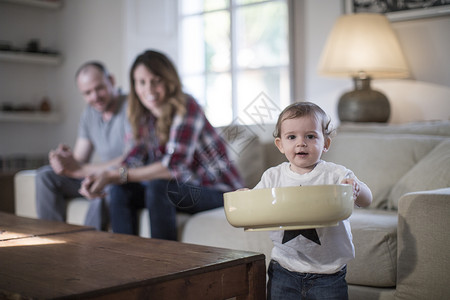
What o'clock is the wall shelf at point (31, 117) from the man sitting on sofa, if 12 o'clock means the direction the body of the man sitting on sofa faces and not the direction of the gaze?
The wall shelf is roughly at 4 o'clock from the man sitting on sofa.

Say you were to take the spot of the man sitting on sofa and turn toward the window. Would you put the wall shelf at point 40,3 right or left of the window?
left

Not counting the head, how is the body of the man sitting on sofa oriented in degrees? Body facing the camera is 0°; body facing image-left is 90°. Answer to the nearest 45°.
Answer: approximately 45°

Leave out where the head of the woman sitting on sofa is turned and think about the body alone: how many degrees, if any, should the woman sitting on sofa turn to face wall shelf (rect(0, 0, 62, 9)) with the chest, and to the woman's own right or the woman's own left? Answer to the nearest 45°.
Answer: approximately 135° to the woman's own right

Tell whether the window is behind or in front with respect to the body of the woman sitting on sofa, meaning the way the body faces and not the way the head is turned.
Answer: behind

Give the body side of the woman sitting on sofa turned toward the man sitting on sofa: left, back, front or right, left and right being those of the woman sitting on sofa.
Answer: right

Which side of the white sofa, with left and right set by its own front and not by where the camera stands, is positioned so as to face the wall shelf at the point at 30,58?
right

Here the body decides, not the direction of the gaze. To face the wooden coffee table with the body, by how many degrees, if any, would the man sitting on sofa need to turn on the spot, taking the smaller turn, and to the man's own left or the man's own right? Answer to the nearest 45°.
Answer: approximately 45° to the man's own left

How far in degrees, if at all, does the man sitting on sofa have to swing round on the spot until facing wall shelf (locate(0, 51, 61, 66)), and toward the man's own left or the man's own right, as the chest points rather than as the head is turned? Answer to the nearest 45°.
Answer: approximately 135° to the man's own right

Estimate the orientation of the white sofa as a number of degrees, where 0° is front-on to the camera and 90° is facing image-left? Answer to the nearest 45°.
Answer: approximately 45°

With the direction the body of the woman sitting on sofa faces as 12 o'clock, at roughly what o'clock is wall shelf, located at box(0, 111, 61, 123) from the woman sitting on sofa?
The wall shelf is roughly at 4 o'clock from the woman sitting on sofa.
